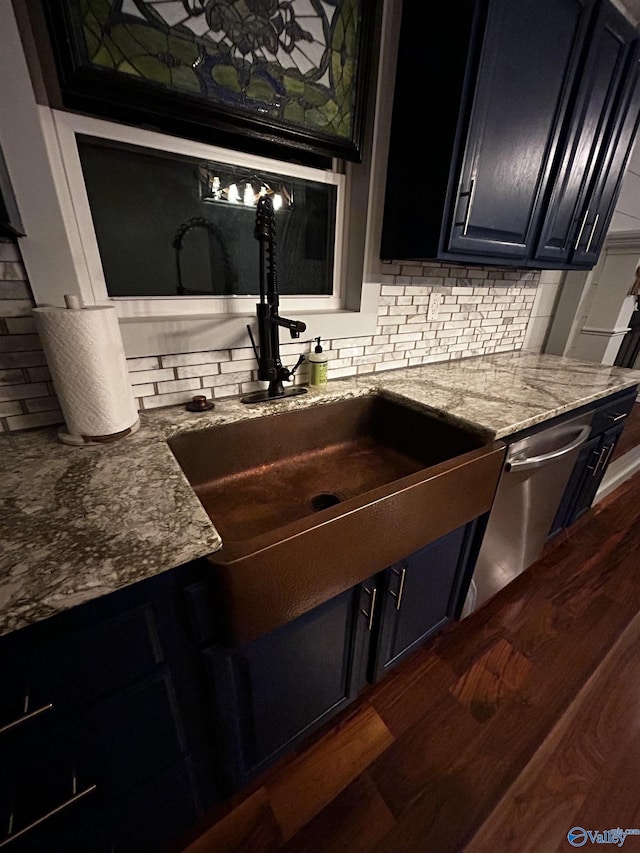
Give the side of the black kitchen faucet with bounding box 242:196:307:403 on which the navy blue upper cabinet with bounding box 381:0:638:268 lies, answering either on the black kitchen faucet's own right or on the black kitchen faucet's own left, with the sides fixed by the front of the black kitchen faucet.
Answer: on the black kitchen faucet's own left

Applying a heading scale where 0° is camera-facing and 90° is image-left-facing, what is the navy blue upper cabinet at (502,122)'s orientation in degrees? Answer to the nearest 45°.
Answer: approximately 315°

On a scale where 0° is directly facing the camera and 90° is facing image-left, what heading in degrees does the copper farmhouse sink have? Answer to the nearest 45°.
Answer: approximately 315°

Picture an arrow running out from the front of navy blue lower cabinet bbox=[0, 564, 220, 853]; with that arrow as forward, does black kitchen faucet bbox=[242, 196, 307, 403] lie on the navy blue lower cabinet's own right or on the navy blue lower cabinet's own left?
on the navy blue lower cabinet's own left

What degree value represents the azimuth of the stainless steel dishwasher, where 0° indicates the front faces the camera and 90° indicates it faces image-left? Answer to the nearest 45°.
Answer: approximately 315°

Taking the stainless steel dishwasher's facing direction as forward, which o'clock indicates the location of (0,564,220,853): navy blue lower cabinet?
The navy blue lower cabinet is roughly at 2 o'clock from the stainless steel dishwasher.

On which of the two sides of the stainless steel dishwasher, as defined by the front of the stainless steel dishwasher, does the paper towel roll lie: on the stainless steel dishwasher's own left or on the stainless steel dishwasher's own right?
on the stainless steel dishwasher's own right

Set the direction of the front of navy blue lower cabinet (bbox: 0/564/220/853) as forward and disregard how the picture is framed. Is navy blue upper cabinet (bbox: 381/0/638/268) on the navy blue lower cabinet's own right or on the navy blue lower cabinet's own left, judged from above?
on the navy blue lower cabinet's own left

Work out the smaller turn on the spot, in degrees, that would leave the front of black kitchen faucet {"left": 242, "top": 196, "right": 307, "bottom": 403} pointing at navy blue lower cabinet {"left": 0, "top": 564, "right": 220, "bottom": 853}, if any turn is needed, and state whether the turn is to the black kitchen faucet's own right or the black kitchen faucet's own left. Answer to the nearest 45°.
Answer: approximately 45° to the black kitchen faucet's own right
